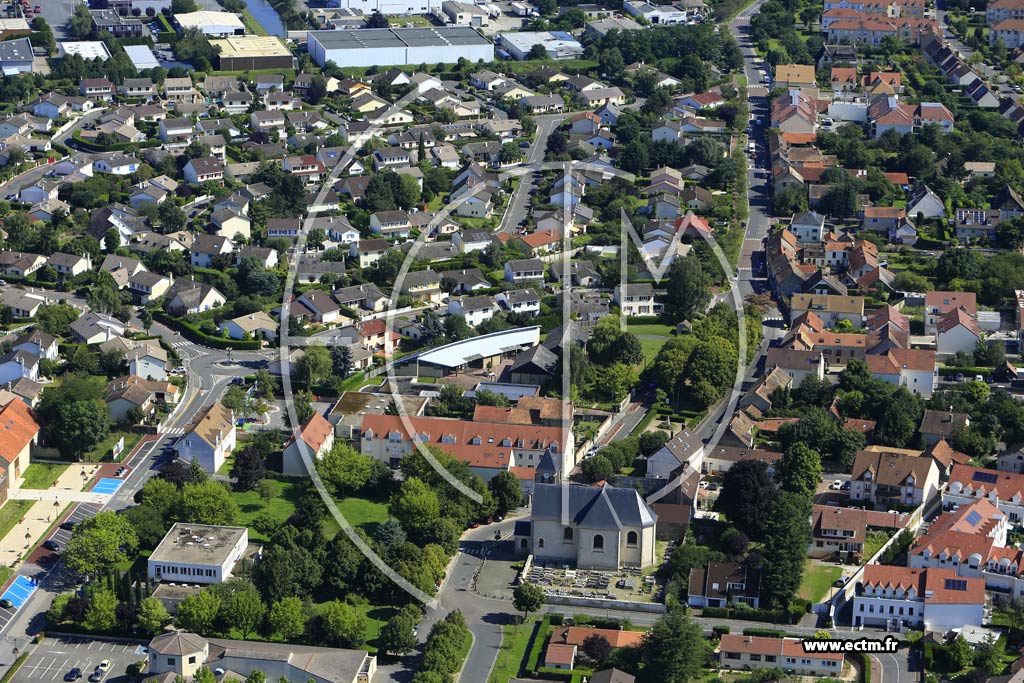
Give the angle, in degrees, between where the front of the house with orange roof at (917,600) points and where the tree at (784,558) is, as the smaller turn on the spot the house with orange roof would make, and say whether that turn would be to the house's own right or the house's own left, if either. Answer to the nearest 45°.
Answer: approximately 90° to the house's own right

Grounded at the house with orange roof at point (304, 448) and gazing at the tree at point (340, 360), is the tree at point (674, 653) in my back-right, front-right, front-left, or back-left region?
back-right

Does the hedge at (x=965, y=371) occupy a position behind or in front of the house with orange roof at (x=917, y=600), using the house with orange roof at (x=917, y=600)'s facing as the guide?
behind

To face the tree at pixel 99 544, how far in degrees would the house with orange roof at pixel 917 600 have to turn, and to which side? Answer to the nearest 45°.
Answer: approximately 90° to its right

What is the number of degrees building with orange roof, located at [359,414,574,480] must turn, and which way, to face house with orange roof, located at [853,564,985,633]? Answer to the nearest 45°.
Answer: approximately 45° to its left

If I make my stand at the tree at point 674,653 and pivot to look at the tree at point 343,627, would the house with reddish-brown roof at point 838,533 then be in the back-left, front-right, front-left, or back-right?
back-right

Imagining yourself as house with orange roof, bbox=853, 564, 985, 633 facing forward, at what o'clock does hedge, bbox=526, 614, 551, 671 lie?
The hedge is roughly at 2 o'clock from the house with orange roof.

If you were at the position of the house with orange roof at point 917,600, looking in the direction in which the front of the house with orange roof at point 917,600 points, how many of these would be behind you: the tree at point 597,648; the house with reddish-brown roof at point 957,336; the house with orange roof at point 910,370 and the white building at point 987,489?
3

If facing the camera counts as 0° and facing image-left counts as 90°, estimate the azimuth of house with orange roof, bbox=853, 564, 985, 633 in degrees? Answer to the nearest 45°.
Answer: approximately 0°

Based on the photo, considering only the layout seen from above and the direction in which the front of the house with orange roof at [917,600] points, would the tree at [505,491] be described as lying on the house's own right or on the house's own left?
on the house's own right

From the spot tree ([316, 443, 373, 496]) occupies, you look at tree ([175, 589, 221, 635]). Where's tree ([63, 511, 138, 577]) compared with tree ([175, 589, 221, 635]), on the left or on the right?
right
